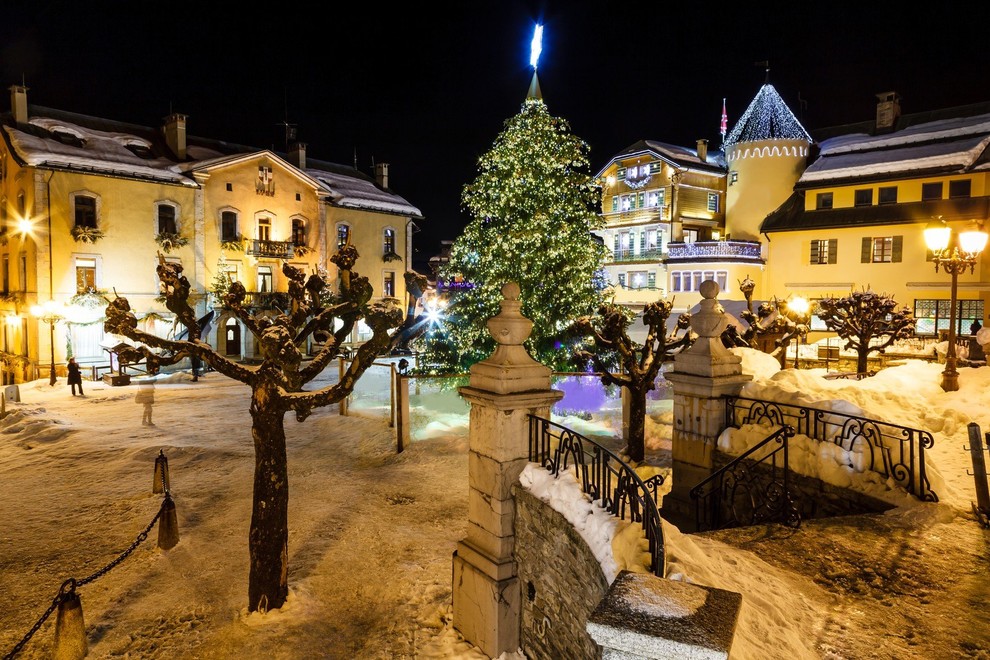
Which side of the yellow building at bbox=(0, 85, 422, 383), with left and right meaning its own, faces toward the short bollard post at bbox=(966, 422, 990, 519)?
front

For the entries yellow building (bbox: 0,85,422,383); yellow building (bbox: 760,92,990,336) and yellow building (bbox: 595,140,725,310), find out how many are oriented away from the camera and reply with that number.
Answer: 0

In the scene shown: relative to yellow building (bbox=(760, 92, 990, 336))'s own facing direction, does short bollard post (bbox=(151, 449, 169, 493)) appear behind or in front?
in front

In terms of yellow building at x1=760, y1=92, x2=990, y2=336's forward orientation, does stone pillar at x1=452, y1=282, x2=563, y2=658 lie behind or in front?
in front

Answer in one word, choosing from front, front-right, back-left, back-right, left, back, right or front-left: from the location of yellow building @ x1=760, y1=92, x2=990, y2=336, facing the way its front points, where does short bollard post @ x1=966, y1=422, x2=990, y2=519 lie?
front-left

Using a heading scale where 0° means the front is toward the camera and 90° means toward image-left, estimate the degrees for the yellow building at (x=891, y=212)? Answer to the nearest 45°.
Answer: approximately 45°

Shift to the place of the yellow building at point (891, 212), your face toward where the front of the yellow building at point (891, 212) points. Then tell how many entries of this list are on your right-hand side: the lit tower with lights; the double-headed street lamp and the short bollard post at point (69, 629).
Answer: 1

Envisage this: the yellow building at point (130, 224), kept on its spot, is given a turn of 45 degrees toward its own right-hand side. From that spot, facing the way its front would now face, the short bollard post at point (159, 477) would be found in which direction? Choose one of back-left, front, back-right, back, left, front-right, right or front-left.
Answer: front

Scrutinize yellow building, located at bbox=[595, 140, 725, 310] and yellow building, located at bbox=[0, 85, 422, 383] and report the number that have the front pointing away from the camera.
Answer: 0

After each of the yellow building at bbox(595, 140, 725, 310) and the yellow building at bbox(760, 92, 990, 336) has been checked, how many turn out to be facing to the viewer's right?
0

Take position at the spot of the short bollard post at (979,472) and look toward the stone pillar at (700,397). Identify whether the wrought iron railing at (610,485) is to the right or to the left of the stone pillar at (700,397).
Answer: left

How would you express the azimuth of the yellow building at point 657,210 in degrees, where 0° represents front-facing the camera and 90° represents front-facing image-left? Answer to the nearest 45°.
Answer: approximately 45°

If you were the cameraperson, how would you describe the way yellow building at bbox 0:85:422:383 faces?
facing the viewer and to the right of the viewer
